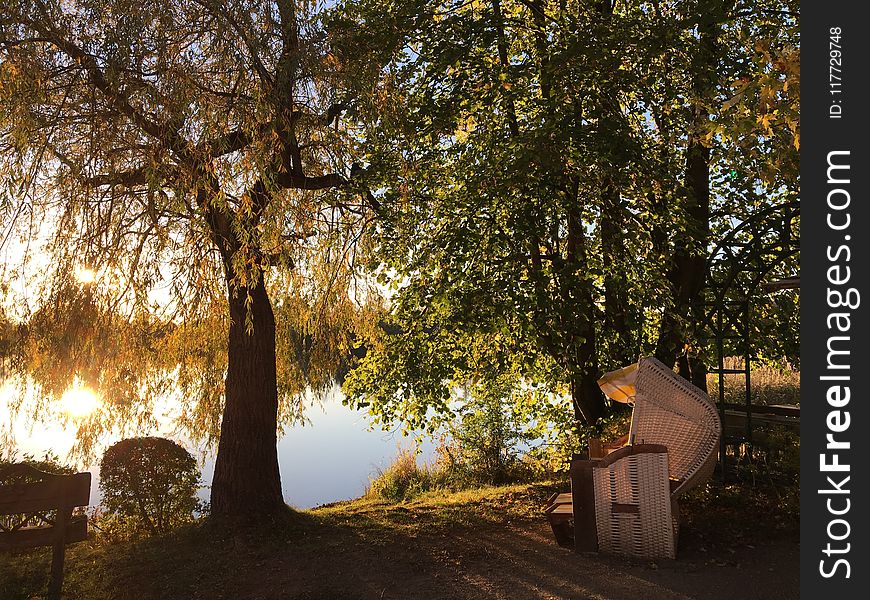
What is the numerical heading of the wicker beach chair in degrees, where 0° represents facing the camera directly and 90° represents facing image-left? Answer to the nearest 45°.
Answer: approximately 90°

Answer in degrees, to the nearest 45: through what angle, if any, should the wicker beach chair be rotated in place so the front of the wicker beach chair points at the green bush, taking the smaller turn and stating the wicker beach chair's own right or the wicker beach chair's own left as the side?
0° — it already faces it

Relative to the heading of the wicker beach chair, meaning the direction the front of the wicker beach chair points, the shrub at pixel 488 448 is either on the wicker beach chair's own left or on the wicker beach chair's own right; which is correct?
on the wicker beach chair's own right

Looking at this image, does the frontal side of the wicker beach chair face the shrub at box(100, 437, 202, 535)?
yes

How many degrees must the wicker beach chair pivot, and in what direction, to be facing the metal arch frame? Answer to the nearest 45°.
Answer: approximately 135° to its right

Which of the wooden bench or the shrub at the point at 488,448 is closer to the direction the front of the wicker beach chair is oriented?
the wooden bench

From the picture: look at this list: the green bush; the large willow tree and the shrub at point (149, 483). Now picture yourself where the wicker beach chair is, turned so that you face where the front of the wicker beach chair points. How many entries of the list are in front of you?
3

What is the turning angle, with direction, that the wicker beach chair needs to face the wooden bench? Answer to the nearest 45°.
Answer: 0° — it already faces it
